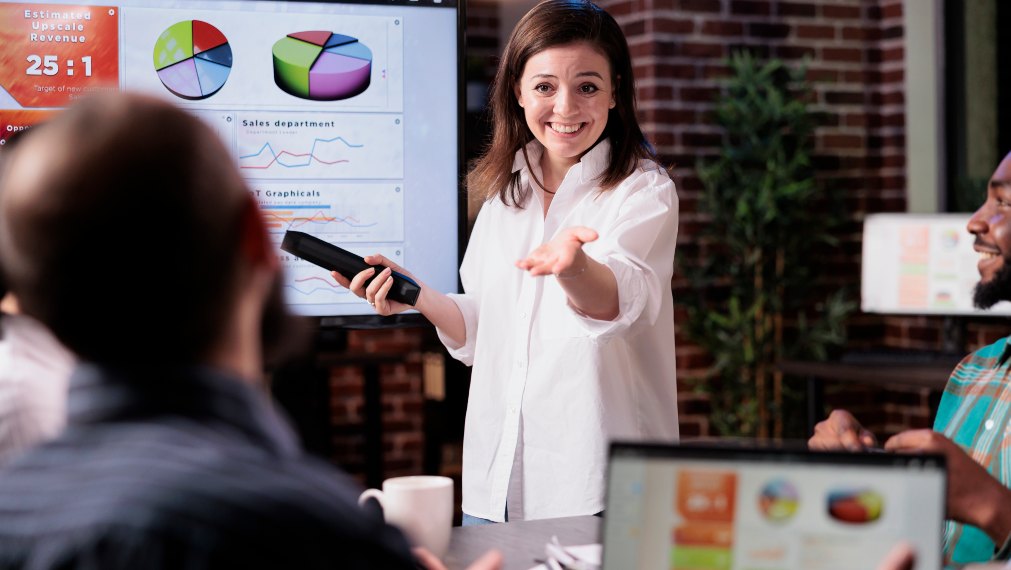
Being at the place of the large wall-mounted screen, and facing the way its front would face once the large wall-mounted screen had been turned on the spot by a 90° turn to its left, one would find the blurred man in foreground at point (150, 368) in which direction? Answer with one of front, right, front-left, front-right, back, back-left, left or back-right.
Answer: right

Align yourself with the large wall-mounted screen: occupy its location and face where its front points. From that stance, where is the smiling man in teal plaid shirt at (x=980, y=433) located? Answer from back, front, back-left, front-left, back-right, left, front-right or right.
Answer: front-left

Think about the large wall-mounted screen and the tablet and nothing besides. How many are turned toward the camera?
2

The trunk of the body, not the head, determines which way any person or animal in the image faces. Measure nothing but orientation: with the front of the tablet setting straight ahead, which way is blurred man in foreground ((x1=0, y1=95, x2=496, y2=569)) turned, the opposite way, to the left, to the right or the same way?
the opposite way

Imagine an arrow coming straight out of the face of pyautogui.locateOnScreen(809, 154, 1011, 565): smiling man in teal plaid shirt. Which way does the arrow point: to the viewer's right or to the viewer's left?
to the viewer's left

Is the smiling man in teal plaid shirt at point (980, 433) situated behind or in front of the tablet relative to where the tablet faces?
behind

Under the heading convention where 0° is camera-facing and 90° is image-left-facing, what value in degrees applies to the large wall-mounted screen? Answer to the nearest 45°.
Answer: approximately 0°

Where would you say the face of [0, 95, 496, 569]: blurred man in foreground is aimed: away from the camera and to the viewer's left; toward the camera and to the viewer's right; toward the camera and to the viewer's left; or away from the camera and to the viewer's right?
away from the camera and to the viewer's right

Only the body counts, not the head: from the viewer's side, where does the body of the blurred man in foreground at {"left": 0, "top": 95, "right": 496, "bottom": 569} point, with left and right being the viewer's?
facing away from the viewer and to the right of the viewer
